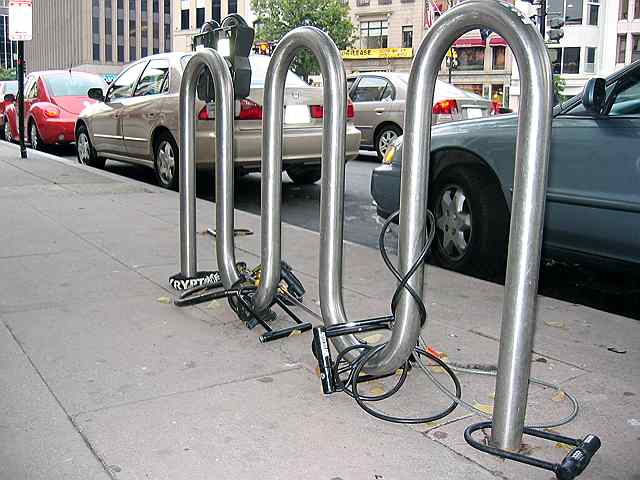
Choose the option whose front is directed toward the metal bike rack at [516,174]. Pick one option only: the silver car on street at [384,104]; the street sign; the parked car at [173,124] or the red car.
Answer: the street sign

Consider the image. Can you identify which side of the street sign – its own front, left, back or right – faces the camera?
front

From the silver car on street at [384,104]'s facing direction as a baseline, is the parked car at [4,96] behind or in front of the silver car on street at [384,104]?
in front

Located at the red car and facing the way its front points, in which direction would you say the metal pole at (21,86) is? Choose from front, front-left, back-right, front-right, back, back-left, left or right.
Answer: back-left

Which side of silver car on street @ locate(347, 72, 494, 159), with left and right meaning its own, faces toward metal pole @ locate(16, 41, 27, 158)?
left

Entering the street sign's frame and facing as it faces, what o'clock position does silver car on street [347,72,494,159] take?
The silver car on street is roughly at 9 o'clock from the street sign.

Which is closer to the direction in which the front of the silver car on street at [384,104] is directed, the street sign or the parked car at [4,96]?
the parked car

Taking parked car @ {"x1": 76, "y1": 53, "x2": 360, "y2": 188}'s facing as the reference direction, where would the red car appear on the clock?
The red car is roughly at 1 o'clock from the parked car.

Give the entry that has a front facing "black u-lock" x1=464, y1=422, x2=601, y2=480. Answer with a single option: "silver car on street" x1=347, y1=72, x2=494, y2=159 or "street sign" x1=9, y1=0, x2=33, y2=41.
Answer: the street sign

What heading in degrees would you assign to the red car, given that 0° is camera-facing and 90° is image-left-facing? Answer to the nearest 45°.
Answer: approximately 135°

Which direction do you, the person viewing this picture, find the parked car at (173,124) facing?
facing away from the viewer and to the left of the viewer

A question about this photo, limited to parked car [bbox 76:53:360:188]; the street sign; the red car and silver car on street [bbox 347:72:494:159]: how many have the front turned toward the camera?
1

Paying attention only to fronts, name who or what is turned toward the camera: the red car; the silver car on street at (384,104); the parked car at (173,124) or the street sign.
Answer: the street sign

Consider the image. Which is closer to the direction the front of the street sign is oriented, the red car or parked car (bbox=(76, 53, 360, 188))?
the parked car

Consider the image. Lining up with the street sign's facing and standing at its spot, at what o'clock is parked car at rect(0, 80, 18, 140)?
The parked car is roughly at 6 o'clock from the street sign.
